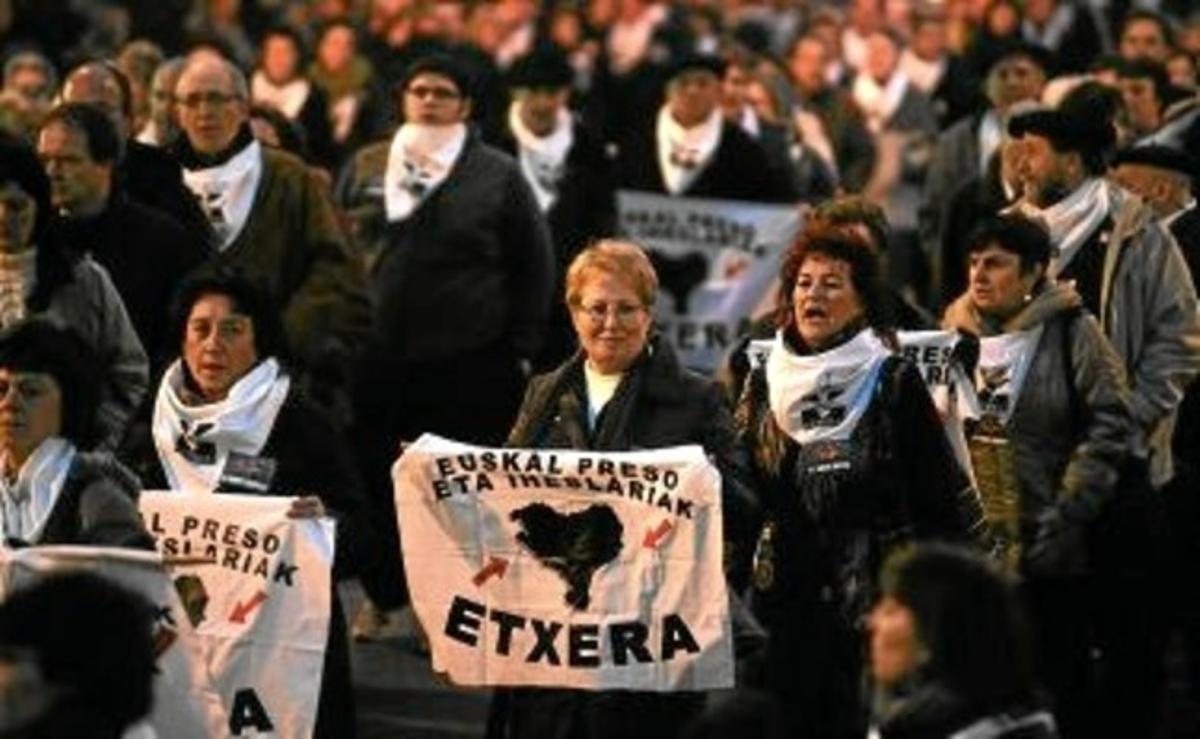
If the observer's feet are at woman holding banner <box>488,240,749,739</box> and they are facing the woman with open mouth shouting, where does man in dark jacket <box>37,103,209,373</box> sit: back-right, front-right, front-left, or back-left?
back-left

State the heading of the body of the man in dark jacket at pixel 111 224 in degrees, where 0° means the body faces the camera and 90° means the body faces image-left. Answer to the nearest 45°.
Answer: approximately 45°

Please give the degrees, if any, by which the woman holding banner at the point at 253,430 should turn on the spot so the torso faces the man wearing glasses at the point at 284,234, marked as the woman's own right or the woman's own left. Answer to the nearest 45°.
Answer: approximately 135° to the woman's own right

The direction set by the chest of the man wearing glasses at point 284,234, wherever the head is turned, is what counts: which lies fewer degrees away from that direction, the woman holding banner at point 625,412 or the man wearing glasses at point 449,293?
the woman holding banner

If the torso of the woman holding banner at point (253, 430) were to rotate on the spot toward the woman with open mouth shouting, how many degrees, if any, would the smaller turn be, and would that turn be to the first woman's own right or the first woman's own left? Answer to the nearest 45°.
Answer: approximately 135° to the first woman's own left

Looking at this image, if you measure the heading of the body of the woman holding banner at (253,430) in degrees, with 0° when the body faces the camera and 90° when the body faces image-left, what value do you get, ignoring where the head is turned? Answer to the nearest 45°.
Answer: approximately 45°

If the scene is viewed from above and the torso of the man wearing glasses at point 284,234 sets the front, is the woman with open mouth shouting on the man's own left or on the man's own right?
on the man's own left
